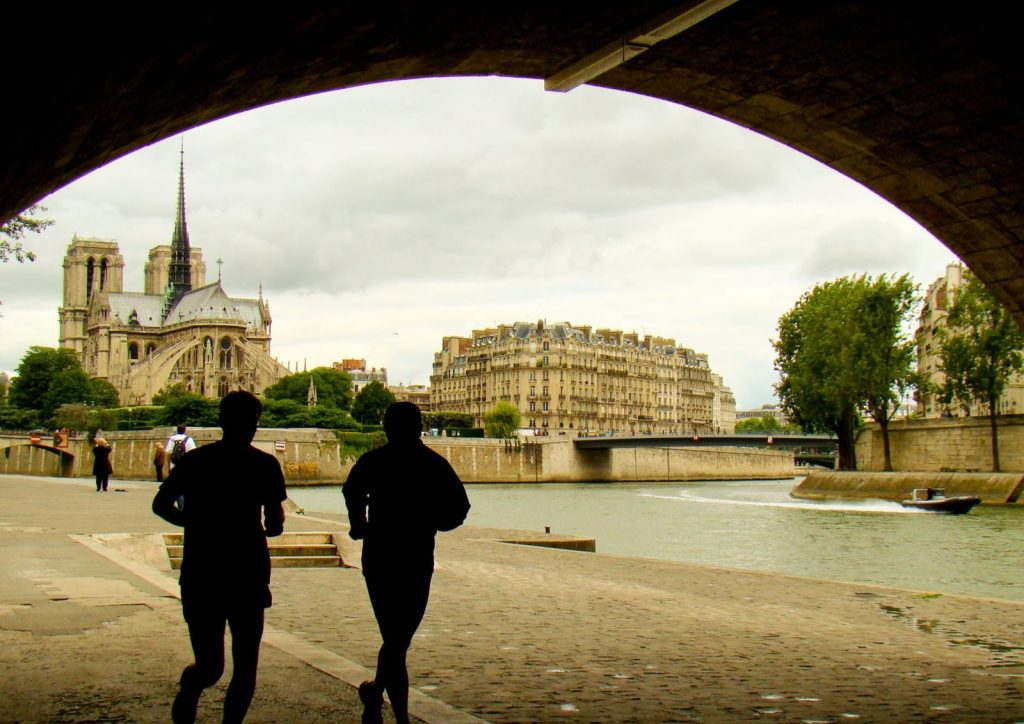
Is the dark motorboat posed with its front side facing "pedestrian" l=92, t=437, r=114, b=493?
no

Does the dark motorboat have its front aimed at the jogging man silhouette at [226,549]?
no

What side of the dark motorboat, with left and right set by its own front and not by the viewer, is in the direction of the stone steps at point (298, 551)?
right

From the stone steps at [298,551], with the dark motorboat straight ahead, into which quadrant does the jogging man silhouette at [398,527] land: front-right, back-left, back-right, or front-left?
back-right

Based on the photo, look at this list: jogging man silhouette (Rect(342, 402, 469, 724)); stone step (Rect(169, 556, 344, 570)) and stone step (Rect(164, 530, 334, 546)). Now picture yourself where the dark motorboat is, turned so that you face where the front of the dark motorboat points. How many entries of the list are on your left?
0

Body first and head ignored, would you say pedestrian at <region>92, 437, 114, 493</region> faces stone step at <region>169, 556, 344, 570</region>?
no

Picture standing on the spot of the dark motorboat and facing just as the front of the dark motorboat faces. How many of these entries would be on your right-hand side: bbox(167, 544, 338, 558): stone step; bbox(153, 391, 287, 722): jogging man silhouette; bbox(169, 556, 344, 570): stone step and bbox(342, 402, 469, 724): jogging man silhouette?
4

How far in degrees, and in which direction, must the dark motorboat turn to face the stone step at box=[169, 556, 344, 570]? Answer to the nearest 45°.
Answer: approximately 90° to its right

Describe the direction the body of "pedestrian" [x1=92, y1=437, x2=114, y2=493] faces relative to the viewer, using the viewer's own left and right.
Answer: facing away from the viewer

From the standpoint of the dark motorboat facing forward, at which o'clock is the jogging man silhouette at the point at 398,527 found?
The jogging man silhouette is roughly at 3 o'clock from the dark motorboat.

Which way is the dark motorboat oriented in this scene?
to the viewer's right

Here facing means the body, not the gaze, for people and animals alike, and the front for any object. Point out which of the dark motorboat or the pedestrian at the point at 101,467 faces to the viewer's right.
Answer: the dark motorboat

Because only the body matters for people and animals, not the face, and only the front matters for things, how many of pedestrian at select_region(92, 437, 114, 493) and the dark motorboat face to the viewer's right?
1
